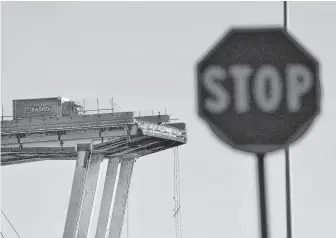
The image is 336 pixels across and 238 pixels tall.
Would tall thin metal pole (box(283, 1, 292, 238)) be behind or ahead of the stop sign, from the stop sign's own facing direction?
behind

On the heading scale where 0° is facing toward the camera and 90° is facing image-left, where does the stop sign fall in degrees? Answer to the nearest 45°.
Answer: approximately 0°
